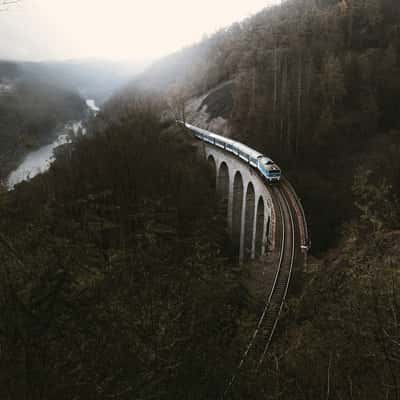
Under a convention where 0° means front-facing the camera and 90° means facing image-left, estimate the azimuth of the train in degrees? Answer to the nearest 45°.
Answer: approximately 315°
